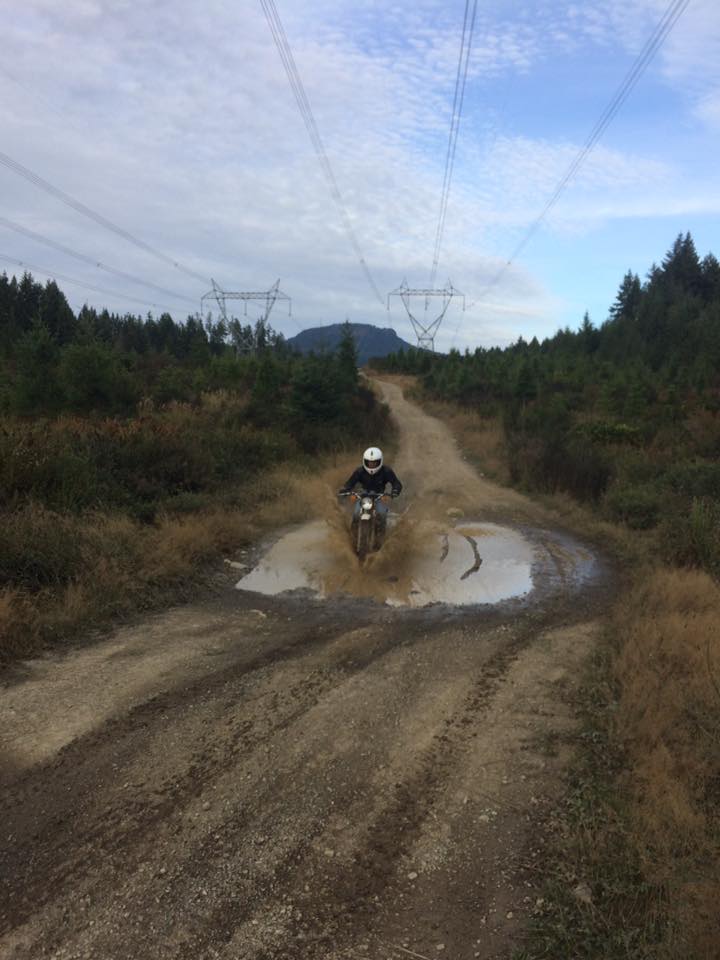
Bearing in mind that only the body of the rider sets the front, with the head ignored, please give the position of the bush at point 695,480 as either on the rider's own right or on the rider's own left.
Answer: on the rider's own left

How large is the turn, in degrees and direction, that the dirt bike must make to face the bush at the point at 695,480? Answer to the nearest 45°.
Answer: approximately 135° to its left

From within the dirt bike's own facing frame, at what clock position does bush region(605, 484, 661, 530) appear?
The bush is roughly at 8 o'clock from the dirt bike.

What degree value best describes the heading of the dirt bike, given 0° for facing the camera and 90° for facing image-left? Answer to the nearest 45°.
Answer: approximately 0°

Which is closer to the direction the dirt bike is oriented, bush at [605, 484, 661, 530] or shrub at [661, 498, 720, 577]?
the shrub
